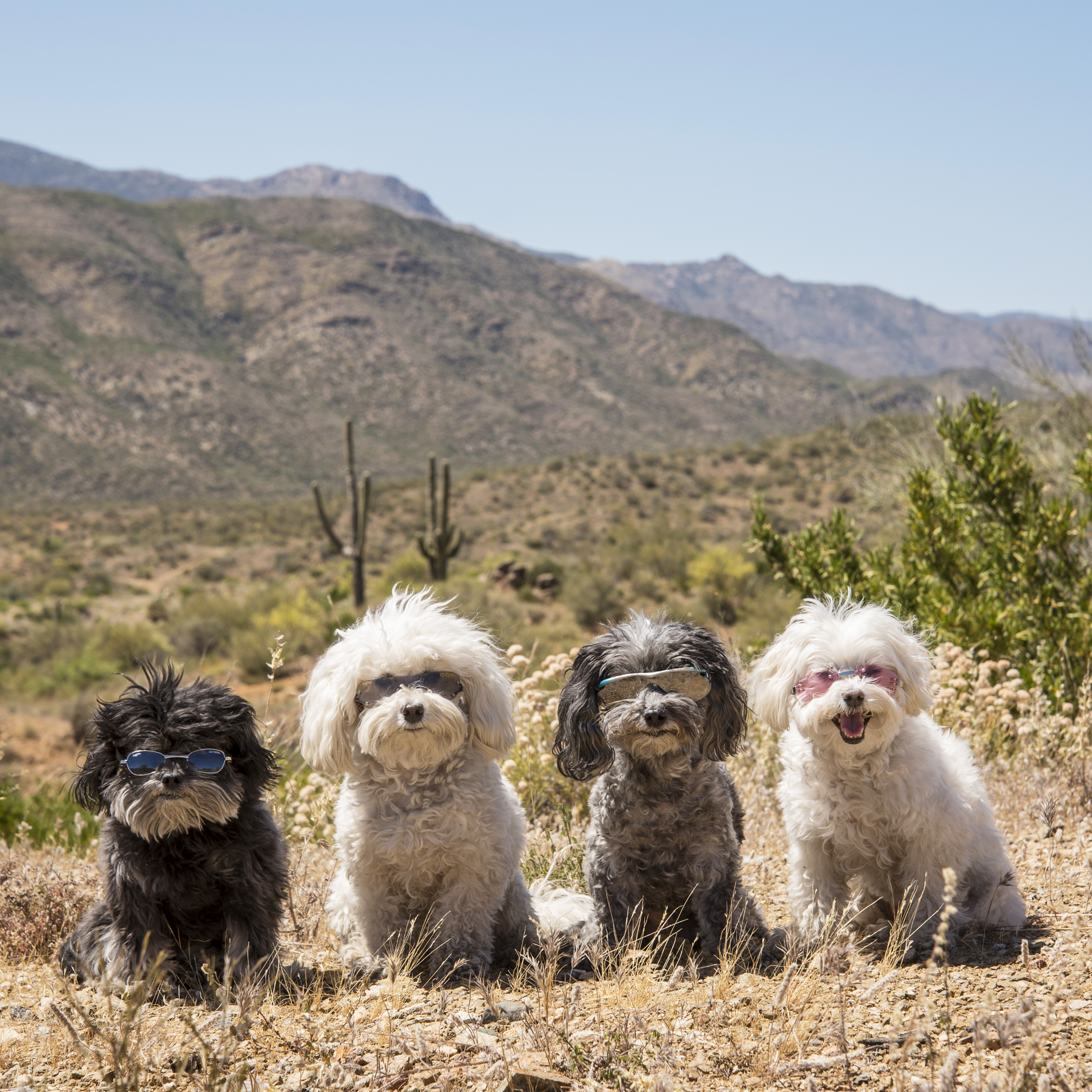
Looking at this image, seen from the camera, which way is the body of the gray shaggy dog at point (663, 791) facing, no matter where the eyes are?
toward the camera

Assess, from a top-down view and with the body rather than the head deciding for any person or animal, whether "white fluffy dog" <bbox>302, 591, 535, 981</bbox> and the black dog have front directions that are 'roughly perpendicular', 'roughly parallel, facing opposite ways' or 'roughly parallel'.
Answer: roughly parallel

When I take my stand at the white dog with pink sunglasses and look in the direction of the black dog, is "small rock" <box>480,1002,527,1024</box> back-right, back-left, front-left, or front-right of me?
front-left

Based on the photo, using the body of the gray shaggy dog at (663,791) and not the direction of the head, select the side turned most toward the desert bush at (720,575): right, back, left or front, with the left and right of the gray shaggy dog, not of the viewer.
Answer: back

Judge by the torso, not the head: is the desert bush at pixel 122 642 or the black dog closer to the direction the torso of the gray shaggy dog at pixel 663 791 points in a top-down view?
the black dog

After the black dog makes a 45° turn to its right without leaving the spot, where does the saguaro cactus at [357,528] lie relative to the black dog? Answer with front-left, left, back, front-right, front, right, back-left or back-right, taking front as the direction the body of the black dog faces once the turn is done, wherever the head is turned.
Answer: back-right

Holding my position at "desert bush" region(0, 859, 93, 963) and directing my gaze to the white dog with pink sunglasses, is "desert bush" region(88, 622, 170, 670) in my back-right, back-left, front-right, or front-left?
back-left

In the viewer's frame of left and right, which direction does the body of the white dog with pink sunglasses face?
facing the viewer and to the left of the viewer

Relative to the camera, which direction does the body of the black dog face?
toward the camera

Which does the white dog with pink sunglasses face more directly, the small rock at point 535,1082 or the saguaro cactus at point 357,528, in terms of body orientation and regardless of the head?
the small rock

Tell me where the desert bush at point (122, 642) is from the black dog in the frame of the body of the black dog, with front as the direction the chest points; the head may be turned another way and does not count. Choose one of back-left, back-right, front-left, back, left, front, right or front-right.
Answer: back

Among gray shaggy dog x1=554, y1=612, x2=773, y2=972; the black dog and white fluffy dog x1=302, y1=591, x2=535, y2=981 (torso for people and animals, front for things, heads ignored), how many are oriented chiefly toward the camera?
3

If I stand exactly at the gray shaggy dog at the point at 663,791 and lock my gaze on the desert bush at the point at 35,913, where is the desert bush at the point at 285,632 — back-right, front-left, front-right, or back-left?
front-right
